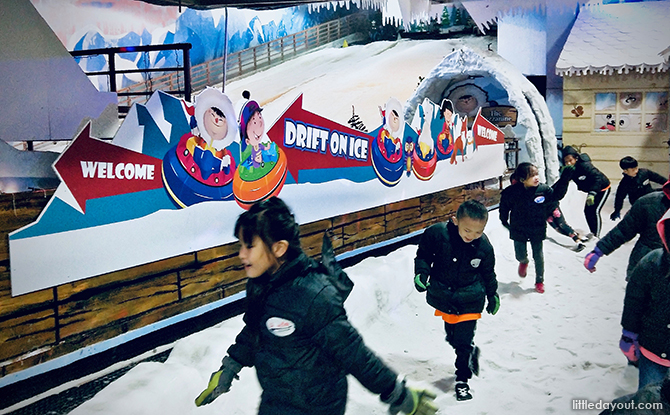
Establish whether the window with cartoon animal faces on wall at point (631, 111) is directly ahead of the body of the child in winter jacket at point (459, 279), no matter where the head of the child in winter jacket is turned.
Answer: no

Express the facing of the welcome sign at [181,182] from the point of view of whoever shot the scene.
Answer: facing the viewer and to the right of the viewer

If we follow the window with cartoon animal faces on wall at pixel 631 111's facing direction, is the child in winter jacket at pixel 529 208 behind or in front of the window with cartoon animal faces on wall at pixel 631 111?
in front

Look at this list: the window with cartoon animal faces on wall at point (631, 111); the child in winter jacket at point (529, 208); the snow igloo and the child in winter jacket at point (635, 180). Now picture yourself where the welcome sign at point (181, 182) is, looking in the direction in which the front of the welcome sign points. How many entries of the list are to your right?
0

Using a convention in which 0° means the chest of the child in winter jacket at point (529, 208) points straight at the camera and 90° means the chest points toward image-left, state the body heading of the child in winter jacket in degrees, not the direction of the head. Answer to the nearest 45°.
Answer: approximately 0°

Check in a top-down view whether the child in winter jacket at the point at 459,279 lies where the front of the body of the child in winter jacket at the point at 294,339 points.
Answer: no

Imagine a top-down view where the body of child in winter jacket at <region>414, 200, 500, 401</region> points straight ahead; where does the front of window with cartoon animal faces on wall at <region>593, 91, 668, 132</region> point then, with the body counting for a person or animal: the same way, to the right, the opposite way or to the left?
the same way

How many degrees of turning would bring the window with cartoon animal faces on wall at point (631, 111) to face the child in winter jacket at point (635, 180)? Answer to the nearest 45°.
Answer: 0° — it already faces them

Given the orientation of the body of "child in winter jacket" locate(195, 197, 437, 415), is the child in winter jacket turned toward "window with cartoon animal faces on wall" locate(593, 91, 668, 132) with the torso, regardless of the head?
no

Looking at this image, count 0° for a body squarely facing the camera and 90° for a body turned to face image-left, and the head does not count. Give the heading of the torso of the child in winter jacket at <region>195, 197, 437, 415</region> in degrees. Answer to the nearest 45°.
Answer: approximately 45°

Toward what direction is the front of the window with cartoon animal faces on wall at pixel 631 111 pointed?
toward the camera

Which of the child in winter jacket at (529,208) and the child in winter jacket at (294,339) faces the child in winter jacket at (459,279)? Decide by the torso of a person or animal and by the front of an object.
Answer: the child in winter jacket at (529,208)

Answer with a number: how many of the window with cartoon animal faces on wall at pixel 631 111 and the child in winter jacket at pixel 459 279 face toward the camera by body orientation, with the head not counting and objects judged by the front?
2

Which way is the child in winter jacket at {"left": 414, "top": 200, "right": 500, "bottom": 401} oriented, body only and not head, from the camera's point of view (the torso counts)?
toward the camera
